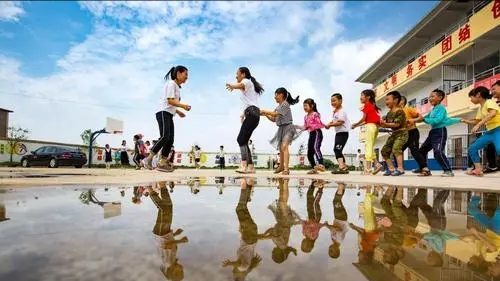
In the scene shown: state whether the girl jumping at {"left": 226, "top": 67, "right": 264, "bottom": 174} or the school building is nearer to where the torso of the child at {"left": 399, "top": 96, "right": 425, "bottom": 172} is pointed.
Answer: the girl jumping

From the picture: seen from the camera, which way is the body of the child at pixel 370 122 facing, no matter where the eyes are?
to the viewer's left

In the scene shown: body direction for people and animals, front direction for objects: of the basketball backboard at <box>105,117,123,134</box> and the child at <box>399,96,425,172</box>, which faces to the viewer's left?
the child

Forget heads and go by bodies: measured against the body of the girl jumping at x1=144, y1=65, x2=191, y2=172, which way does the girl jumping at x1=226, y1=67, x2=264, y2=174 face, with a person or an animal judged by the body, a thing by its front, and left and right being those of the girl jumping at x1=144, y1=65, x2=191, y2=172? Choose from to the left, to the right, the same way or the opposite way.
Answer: the opposite way

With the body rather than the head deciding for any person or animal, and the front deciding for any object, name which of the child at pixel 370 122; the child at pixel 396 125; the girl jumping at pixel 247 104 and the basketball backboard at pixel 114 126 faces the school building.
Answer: the basketball backboard

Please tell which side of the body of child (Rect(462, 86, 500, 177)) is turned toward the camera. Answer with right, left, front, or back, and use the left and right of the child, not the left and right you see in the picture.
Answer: left

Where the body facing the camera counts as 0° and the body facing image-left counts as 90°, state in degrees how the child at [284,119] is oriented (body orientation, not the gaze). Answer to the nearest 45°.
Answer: approximately 90°

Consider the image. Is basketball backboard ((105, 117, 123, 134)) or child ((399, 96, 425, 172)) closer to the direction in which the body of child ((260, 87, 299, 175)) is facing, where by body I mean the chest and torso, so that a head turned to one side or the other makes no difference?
the basketball backboard

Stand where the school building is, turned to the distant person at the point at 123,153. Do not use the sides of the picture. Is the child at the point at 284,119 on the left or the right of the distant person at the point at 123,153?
left

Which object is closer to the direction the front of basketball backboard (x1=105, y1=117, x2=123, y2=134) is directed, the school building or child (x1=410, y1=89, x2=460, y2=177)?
the school building

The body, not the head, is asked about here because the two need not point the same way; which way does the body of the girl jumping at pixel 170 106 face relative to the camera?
to the viewer's right

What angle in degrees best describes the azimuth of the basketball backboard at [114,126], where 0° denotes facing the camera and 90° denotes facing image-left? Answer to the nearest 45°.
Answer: approximately 315°
